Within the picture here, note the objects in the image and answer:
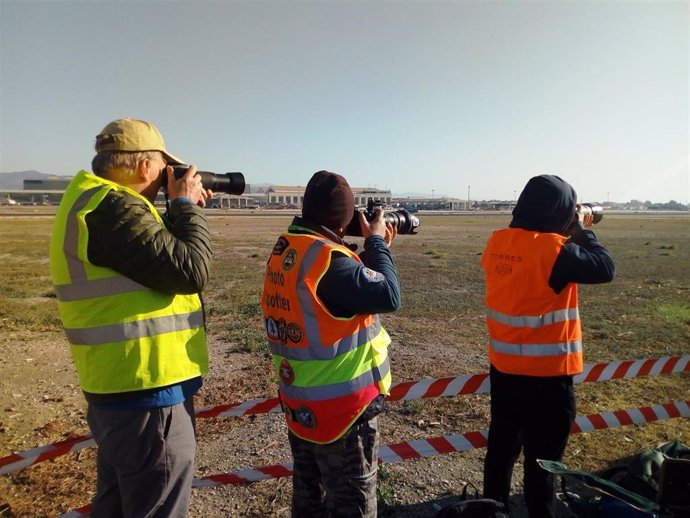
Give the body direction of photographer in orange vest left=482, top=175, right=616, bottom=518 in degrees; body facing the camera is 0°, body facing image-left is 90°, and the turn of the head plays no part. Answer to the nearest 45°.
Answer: approximately 225°

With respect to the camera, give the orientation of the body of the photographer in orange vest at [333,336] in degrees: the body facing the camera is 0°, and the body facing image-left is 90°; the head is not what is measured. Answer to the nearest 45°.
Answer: approximately 225°

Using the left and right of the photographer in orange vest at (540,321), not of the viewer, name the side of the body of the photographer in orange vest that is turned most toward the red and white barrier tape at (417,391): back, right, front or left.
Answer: left

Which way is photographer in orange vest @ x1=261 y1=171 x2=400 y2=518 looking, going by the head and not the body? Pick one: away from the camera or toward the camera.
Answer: away from the camera

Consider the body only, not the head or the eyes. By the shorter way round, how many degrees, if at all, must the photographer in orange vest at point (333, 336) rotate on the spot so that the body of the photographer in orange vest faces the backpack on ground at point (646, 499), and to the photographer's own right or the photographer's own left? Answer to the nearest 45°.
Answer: approximately 45° to the photographer's own right

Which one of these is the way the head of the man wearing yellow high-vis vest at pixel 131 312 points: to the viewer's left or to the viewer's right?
to the viewer's right

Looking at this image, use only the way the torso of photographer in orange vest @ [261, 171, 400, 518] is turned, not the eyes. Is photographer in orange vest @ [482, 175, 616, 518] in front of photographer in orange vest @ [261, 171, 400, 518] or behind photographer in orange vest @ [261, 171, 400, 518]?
in front

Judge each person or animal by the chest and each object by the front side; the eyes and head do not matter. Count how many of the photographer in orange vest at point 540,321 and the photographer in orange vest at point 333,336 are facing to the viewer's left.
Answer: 0

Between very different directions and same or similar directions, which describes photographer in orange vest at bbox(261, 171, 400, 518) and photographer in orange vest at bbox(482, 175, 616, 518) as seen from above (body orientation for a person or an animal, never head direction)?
same or similar directions

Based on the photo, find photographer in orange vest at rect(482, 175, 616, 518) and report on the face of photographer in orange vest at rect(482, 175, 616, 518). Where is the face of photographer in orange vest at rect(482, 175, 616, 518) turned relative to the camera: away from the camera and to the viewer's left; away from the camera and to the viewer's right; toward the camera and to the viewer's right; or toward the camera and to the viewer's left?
away from the camera and to the viewer's right
